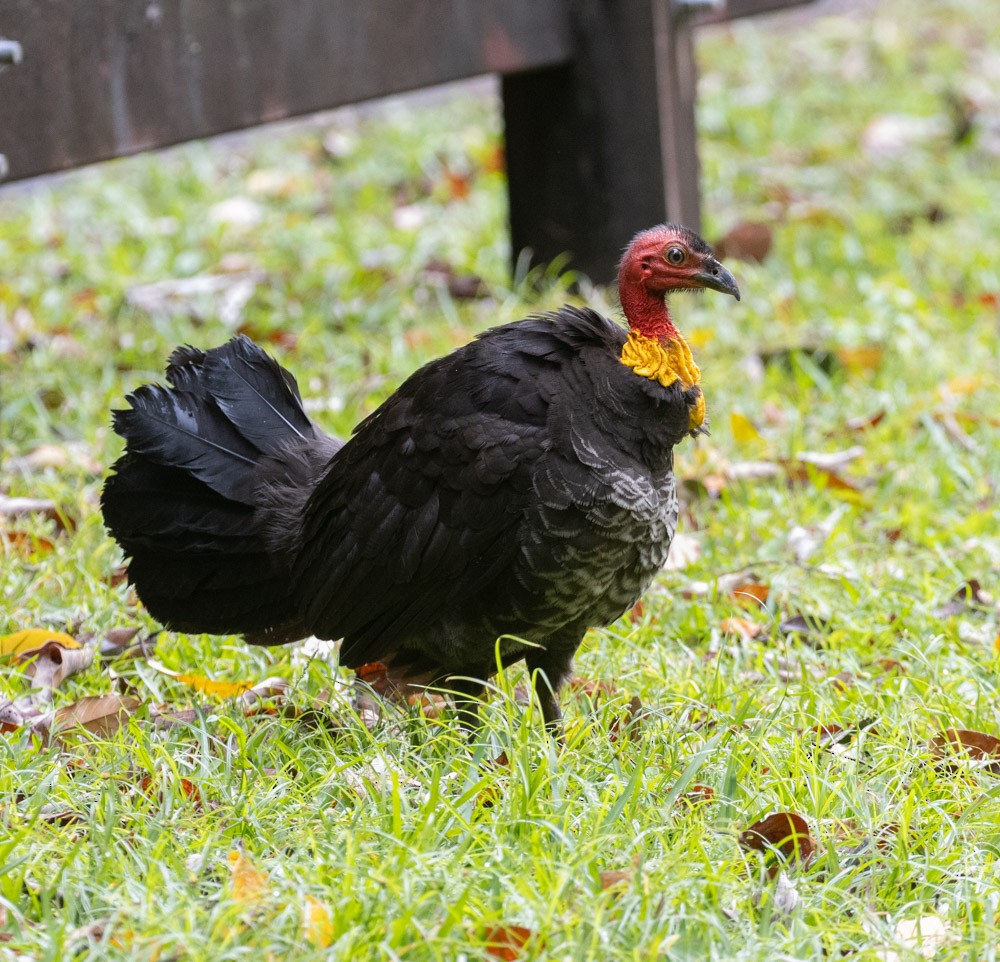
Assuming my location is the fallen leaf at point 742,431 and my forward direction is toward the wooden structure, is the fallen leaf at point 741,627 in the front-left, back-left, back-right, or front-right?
back-left

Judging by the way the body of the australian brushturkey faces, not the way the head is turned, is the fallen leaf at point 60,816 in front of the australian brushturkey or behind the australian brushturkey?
behind

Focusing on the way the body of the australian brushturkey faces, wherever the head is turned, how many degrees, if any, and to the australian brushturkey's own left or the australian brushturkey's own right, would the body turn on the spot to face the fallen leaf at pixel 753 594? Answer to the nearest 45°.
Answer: approximately 45° to the australian brushturkey's own left

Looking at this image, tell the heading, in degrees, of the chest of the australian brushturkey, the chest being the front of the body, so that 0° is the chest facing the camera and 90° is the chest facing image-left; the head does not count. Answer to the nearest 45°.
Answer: approximately 270°

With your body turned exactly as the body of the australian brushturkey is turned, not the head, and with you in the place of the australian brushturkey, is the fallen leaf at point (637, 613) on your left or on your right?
on your left

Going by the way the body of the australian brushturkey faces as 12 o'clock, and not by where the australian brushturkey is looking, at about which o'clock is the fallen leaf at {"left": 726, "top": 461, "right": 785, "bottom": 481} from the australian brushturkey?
The fallen leaf is roughly at 10 o'clock from the australian brushturkey.

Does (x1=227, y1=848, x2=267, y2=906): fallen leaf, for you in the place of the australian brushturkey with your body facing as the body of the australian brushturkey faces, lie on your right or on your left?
on your right

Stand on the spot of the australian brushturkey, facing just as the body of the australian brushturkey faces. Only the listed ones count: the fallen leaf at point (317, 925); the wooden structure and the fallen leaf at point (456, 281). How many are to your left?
2

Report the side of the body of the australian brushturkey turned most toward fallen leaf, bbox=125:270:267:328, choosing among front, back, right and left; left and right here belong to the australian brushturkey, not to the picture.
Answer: left

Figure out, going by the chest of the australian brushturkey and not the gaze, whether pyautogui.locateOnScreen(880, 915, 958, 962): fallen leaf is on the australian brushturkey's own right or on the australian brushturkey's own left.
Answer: on the australian brushturkey's own right
